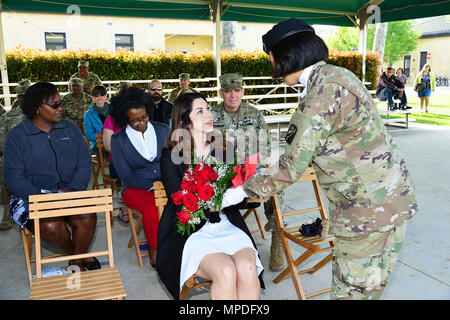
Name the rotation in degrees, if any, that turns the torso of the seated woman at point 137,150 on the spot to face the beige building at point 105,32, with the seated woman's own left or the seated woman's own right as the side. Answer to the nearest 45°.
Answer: approximately 135° to the seated woman's own left

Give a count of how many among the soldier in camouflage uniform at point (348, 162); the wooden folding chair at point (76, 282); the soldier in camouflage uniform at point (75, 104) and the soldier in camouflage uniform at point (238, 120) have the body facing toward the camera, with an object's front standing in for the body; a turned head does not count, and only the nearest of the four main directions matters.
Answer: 3

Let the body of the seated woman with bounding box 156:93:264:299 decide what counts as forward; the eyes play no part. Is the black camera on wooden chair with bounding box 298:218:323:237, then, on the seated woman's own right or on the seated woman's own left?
on the seated woman's own left

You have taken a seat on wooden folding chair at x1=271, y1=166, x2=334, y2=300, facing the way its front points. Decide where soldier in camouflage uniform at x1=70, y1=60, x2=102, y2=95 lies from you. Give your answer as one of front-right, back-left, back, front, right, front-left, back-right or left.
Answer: back

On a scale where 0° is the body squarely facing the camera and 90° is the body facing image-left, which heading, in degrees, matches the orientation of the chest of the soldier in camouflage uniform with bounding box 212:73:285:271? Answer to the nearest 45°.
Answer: approximately 0°

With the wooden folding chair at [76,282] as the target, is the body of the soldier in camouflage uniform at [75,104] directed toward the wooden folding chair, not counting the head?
yes

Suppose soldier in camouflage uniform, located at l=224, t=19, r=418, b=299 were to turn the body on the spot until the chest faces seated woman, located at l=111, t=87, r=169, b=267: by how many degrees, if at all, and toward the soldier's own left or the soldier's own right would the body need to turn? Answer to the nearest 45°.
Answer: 0° — they already face them

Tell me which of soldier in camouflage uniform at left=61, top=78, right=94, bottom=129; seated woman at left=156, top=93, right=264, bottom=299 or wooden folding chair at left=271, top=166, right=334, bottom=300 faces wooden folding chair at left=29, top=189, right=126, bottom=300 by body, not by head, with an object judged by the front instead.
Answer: the soldier in camouflage uniform

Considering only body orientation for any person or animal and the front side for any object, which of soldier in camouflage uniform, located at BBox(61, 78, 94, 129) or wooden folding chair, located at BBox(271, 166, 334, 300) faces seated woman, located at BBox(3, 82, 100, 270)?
the soldier in camouflage uniform

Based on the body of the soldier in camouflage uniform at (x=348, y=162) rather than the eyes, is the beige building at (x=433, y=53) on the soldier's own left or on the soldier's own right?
on the soldier's own right

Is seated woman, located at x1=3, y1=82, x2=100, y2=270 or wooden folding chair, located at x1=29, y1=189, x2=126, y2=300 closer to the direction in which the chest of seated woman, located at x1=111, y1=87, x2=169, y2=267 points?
the wooden folding chair

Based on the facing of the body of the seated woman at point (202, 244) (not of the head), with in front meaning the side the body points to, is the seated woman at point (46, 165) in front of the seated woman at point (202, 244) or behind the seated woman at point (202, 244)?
behind
